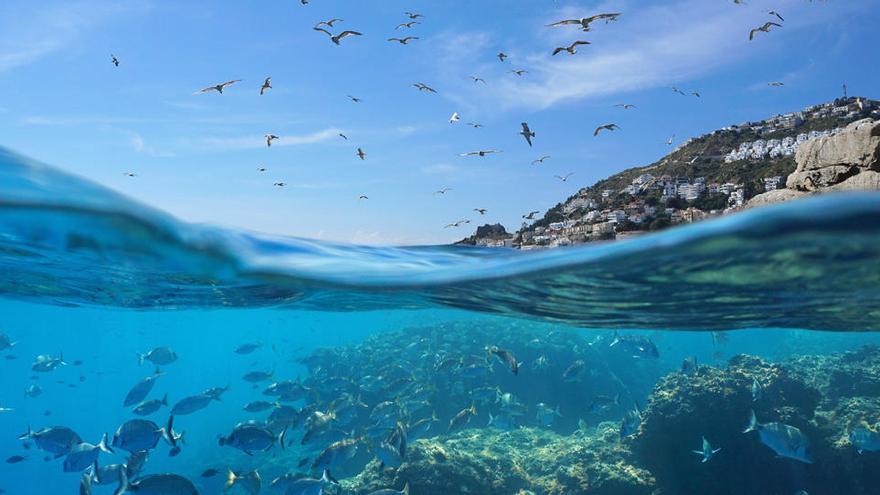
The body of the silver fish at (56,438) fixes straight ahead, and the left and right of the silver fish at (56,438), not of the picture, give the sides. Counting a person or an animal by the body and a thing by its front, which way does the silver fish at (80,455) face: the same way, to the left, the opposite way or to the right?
the opposite way

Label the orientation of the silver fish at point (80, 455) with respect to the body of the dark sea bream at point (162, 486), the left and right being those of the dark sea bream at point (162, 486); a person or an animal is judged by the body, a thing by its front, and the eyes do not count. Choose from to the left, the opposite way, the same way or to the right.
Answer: the opposite way

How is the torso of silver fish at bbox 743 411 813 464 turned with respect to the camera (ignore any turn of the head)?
to the viewer's right

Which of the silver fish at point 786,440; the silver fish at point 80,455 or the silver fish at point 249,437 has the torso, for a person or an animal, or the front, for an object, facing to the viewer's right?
the silver fish at point 786,440

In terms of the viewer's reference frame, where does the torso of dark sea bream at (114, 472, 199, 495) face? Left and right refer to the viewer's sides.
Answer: facing to the right of the viewer

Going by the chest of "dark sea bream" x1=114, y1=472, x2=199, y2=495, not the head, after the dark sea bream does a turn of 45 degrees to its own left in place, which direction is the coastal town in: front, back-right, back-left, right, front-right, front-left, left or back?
front-right

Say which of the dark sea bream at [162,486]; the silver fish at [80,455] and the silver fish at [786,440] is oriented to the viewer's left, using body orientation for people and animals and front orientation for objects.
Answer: the silver fish at [80,455]

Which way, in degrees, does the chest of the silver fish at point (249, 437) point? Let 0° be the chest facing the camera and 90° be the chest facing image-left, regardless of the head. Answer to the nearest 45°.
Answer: approximately 90°

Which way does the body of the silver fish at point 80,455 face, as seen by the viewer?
to the viewer's left

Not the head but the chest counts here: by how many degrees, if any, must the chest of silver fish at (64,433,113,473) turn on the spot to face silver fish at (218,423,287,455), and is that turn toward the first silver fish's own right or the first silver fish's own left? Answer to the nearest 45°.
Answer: approximately 135° to the first silver fish's own left

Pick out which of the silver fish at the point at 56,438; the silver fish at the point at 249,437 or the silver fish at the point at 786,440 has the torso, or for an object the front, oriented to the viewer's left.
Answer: the silver fish at the point at 249,437

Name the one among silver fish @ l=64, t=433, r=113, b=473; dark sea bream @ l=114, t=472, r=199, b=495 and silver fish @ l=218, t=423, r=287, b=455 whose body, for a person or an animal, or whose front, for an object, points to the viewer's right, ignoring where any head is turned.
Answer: dark sea bream @ l=114, t=472, r=199, b=495

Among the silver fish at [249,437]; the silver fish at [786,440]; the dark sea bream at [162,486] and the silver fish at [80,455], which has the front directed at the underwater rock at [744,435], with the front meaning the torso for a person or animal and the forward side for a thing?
the dark sea bream at [162,486]

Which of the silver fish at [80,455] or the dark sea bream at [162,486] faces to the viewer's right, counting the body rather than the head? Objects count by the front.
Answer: the dark sea bream at [162,486]

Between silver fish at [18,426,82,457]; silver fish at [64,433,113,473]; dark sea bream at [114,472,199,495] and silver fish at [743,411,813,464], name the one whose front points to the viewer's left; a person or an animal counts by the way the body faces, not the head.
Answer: silver fish at [64,433,113,473]

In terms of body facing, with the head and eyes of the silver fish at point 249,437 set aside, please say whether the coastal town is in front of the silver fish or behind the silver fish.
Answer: behind
